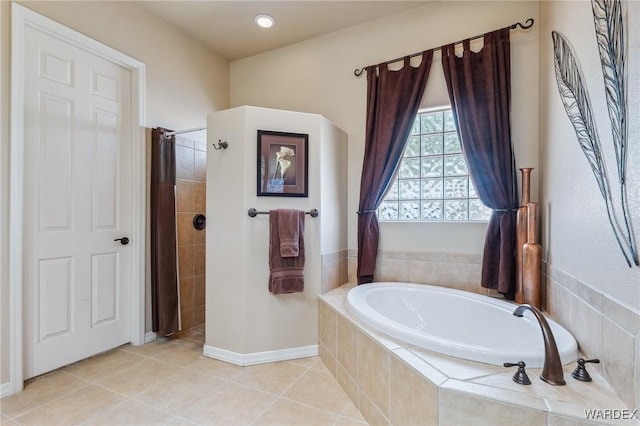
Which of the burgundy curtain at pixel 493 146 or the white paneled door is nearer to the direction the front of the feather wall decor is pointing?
the white paneled door

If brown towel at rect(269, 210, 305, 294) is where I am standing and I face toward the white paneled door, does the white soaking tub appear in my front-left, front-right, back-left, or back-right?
back-left

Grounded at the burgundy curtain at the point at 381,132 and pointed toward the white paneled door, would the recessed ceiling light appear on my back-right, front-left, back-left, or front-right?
front-right

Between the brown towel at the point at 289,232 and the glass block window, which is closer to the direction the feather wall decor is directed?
the brown towel

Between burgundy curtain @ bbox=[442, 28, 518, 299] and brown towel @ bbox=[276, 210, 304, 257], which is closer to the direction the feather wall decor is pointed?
the brown towel

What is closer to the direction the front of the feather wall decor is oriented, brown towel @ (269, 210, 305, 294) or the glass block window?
the brown towel

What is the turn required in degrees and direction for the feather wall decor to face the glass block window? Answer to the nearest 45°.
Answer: approximately 90° to its right

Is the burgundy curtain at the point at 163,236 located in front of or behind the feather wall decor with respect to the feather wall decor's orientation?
in front

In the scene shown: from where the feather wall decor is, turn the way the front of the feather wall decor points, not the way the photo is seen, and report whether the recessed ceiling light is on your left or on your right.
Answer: on your right

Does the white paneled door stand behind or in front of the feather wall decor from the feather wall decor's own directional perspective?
in front

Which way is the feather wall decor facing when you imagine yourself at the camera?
facing the viewer and to the left of the viewer

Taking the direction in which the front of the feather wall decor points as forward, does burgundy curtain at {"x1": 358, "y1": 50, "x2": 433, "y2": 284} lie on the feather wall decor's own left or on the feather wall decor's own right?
on the feather wall decor's own right

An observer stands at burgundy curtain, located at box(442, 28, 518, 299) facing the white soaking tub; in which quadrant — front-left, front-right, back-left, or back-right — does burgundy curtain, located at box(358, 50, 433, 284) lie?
front-right
